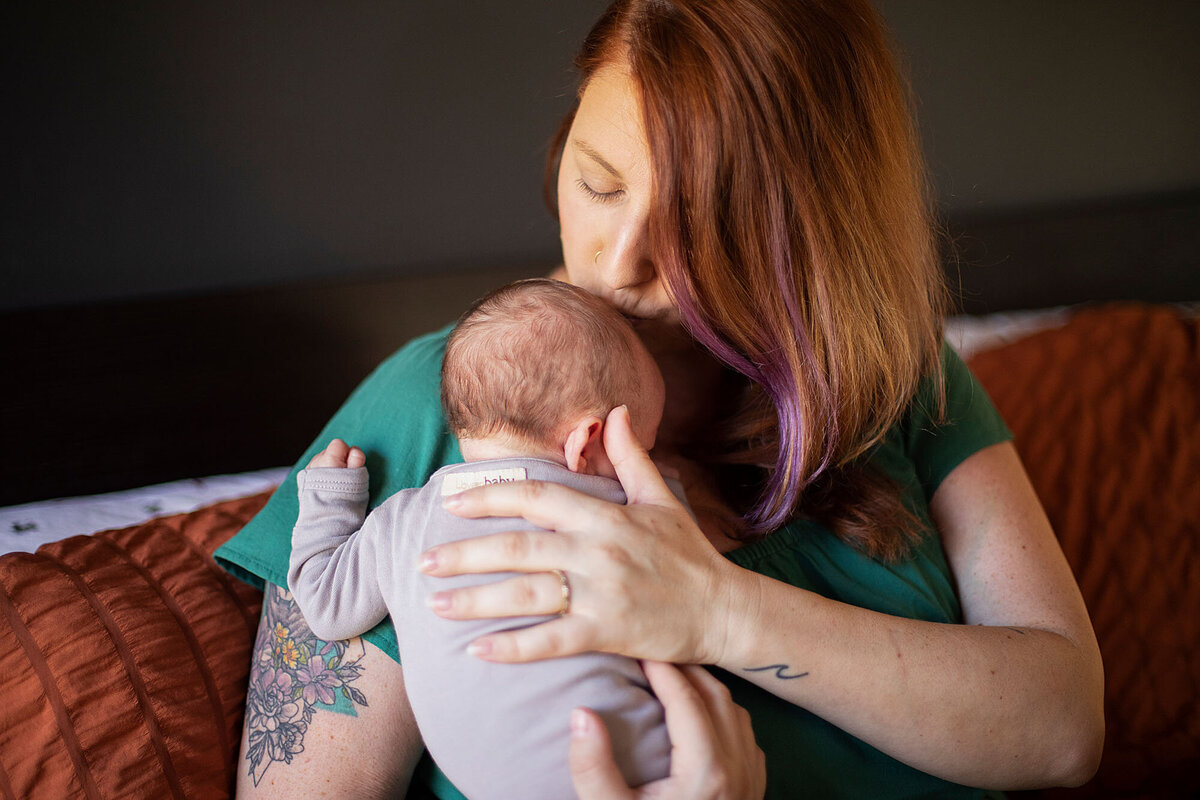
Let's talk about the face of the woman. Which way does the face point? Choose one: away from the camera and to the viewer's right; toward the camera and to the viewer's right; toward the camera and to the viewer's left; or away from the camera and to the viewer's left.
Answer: toward the camera and to the viewer's left

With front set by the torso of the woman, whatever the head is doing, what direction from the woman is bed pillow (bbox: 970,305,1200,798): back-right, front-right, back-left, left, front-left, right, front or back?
back-left

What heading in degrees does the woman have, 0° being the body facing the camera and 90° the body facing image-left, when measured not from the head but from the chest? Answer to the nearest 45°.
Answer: approximately 0°
